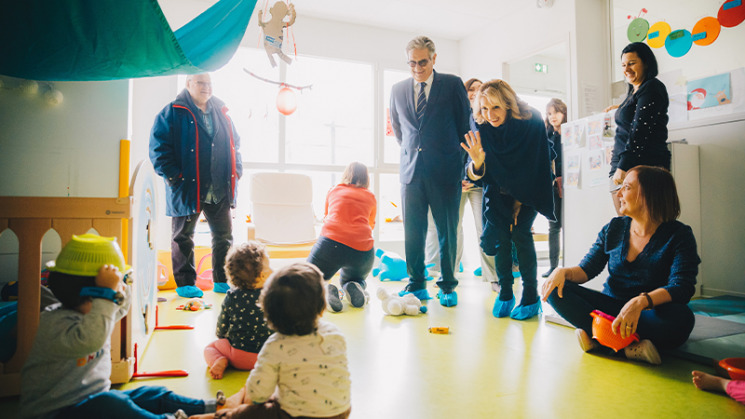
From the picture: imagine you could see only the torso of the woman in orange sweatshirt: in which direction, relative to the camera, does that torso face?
away from the camera

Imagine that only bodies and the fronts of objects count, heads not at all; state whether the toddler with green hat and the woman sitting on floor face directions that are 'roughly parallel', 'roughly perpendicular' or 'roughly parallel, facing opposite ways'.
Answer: roughly parallel, facing opposite ways

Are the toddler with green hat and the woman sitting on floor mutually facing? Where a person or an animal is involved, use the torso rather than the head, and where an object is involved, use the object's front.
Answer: yes

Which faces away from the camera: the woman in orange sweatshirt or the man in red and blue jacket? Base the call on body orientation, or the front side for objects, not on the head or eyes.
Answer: the woman in orange sweatshirt

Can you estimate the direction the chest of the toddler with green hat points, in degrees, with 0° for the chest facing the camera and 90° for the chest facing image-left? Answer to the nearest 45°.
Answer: approximately 270°

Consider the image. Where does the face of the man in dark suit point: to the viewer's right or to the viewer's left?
to the viewer's left

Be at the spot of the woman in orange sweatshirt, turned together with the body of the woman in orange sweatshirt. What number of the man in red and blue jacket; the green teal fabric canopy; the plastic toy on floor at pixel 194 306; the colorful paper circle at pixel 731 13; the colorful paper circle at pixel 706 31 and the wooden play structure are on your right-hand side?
2

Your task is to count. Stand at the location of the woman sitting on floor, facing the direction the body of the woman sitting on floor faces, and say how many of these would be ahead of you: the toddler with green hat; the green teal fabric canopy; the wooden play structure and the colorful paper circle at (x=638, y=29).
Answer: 3

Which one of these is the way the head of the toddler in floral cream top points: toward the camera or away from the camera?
away from the camera

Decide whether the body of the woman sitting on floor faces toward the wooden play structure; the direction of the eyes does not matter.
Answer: yes

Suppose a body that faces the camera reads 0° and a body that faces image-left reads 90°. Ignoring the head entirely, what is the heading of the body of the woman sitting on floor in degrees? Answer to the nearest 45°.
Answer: approximately 45°

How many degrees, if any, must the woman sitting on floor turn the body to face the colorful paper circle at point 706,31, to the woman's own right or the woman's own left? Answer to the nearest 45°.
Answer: approximately 135° to the woman's own right

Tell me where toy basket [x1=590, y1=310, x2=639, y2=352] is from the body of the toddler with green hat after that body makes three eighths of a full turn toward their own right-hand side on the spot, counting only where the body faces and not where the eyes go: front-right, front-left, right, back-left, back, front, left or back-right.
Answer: back-left

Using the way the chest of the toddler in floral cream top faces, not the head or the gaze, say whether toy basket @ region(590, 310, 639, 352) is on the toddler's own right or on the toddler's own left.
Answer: on the toddler's own right

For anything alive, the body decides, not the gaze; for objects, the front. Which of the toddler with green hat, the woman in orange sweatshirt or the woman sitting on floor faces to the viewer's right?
the toddler with green hat

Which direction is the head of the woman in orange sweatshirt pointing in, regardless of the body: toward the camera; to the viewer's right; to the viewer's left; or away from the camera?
away from the camera

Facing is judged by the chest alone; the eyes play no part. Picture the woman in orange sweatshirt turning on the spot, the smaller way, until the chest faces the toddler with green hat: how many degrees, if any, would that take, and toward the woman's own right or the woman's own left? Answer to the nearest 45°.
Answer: approximately 180°
